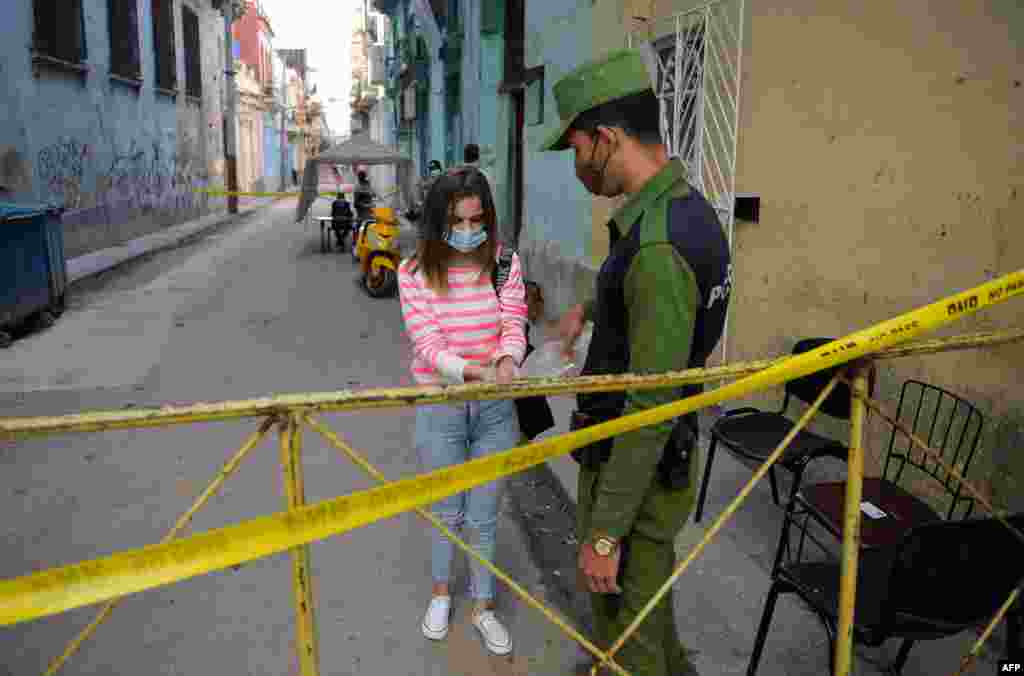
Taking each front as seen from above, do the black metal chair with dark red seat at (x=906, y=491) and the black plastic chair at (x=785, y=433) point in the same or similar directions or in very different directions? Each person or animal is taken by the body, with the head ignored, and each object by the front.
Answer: same or similar directions

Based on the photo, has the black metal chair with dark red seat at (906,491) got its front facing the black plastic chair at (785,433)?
no

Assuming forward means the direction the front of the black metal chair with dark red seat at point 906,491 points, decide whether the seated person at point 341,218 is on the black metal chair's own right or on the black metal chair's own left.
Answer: on the black metal chair's own right

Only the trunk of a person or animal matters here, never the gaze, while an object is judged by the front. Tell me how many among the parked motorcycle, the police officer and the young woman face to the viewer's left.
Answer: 1

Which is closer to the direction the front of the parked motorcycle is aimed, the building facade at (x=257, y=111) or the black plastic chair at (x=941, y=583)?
the black plastic chair

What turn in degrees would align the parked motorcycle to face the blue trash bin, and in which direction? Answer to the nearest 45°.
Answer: approximately 45° to its right

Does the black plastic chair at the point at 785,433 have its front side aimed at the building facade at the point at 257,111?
no

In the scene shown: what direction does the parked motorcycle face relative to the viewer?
toward the camera

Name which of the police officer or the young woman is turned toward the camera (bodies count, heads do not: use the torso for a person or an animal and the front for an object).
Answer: the young woman

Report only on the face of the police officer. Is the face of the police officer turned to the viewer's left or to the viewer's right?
to the viewer's left

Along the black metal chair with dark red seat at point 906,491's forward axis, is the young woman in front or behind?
in front

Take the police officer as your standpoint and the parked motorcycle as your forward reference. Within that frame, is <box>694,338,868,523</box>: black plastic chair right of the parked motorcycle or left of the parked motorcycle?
right

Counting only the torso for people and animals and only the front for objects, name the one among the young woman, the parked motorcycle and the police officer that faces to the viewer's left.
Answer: the police officer

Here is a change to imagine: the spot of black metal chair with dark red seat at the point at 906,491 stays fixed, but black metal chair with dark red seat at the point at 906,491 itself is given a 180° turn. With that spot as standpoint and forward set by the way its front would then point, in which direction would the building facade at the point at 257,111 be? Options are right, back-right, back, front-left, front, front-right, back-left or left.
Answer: left

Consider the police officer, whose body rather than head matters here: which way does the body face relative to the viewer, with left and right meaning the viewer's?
facing to the left of the viewer

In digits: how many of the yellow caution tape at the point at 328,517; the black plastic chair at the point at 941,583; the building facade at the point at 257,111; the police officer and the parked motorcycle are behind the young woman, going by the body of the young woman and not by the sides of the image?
2

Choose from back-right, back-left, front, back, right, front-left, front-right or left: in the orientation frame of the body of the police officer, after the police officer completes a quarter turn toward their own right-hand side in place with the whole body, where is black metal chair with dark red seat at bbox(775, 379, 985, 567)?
front-right

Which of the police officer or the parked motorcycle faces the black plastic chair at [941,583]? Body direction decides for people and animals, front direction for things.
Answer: the parked motorcycle

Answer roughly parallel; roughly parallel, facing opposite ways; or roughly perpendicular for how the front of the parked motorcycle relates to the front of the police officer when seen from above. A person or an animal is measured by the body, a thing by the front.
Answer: roughly perpendicular

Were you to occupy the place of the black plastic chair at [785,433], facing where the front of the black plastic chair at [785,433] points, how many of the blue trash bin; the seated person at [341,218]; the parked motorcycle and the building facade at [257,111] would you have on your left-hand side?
0
